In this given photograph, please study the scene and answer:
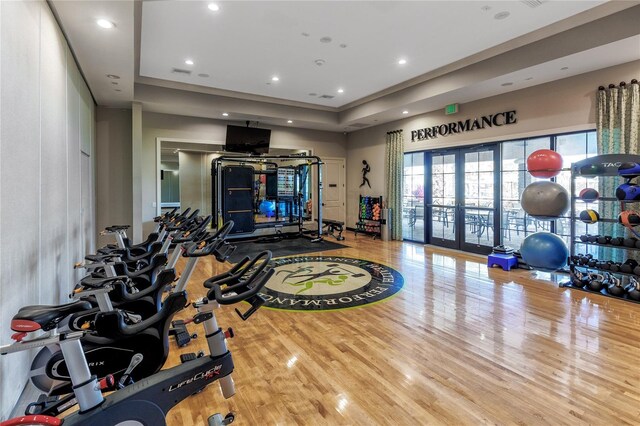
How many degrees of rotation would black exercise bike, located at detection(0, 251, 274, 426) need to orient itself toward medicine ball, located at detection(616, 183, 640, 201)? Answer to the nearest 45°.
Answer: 0° — it already faces it

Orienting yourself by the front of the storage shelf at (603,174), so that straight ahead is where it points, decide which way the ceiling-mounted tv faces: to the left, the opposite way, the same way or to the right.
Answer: to the left

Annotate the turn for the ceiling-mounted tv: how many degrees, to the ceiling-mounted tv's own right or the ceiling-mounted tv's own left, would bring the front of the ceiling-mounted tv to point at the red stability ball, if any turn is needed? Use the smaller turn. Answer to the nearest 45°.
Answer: approximately 45° to the ceiling-mounted tv's own left

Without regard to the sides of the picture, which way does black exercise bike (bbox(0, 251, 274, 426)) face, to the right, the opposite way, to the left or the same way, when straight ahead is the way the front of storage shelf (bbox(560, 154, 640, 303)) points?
the opposite way

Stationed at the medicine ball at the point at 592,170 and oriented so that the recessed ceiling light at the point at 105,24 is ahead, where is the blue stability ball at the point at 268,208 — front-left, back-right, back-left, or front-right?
front-right

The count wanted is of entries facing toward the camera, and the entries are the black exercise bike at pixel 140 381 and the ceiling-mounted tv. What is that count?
1

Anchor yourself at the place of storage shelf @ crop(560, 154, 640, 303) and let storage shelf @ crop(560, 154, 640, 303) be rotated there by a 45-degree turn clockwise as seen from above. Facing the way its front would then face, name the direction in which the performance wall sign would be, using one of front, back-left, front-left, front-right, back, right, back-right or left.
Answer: front-right

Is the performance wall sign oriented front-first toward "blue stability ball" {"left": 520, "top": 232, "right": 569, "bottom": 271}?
no

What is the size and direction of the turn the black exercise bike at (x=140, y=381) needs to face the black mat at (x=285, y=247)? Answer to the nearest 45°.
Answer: approximately 45° to its left

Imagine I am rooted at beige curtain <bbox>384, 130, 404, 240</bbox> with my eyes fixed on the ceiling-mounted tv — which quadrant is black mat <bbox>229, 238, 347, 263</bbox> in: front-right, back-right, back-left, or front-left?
front-left

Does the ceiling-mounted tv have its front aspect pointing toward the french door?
no

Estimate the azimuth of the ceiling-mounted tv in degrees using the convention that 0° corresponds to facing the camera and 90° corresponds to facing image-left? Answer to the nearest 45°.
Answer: approximately 0°

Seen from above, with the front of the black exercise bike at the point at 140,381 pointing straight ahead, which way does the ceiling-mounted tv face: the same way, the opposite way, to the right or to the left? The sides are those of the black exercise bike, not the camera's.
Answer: to the right

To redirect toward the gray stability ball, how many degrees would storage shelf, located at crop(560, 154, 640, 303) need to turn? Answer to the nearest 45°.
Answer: approximately 45° to its right

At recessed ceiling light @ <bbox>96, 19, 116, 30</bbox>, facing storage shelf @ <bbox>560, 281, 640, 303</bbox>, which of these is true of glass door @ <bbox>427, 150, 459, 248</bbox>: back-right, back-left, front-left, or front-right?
front-left

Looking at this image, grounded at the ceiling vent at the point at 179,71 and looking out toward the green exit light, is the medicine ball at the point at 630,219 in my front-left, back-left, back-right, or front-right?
front-right

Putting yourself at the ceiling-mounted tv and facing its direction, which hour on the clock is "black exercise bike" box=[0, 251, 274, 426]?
The black exercise bike is roughly at 12 o'clock from the ceiling-mounted tv.

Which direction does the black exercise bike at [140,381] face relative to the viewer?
to the viewer's right

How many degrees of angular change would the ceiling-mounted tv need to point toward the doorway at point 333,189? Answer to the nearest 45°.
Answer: approximately 135° to its left

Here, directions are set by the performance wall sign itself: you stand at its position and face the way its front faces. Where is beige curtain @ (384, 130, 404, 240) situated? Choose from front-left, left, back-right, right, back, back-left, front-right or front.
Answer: right

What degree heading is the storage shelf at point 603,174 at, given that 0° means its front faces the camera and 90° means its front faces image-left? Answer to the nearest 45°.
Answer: approximately 45°

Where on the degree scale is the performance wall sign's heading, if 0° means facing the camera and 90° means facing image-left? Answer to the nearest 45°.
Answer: approximately 45°
